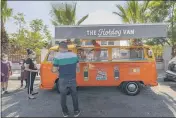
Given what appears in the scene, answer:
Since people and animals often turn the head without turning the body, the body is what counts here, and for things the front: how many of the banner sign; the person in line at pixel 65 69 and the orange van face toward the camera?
1

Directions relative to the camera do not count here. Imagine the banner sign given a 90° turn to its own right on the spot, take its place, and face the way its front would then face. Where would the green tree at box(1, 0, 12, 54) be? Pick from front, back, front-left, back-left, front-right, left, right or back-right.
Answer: front-right

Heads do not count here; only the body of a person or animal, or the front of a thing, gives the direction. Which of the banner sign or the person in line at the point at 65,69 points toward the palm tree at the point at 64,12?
the person in line

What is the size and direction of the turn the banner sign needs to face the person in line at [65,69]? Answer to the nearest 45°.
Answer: approximately 45° to its right

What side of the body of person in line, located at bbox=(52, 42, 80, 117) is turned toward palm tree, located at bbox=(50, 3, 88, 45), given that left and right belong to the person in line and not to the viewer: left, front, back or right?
front

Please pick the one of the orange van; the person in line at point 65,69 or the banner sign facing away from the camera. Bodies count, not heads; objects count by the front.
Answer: the person in line

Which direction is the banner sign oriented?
toward the camera

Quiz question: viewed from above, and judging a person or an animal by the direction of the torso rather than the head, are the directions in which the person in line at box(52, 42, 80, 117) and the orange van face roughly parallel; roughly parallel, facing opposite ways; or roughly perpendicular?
roughly perpendicular

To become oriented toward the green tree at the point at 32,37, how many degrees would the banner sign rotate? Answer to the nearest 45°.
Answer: approximately 135° to its right

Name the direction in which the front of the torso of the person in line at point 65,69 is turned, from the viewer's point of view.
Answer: away from the camera

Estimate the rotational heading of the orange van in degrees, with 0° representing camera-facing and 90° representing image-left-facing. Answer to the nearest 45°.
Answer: approximately 90°

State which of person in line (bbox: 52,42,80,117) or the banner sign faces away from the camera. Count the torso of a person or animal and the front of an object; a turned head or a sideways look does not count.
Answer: the person in line

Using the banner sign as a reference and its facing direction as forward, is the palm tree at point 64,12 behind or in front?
behind

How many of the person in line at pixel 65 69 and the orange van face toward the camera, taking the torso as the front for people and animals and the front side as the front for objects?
0
